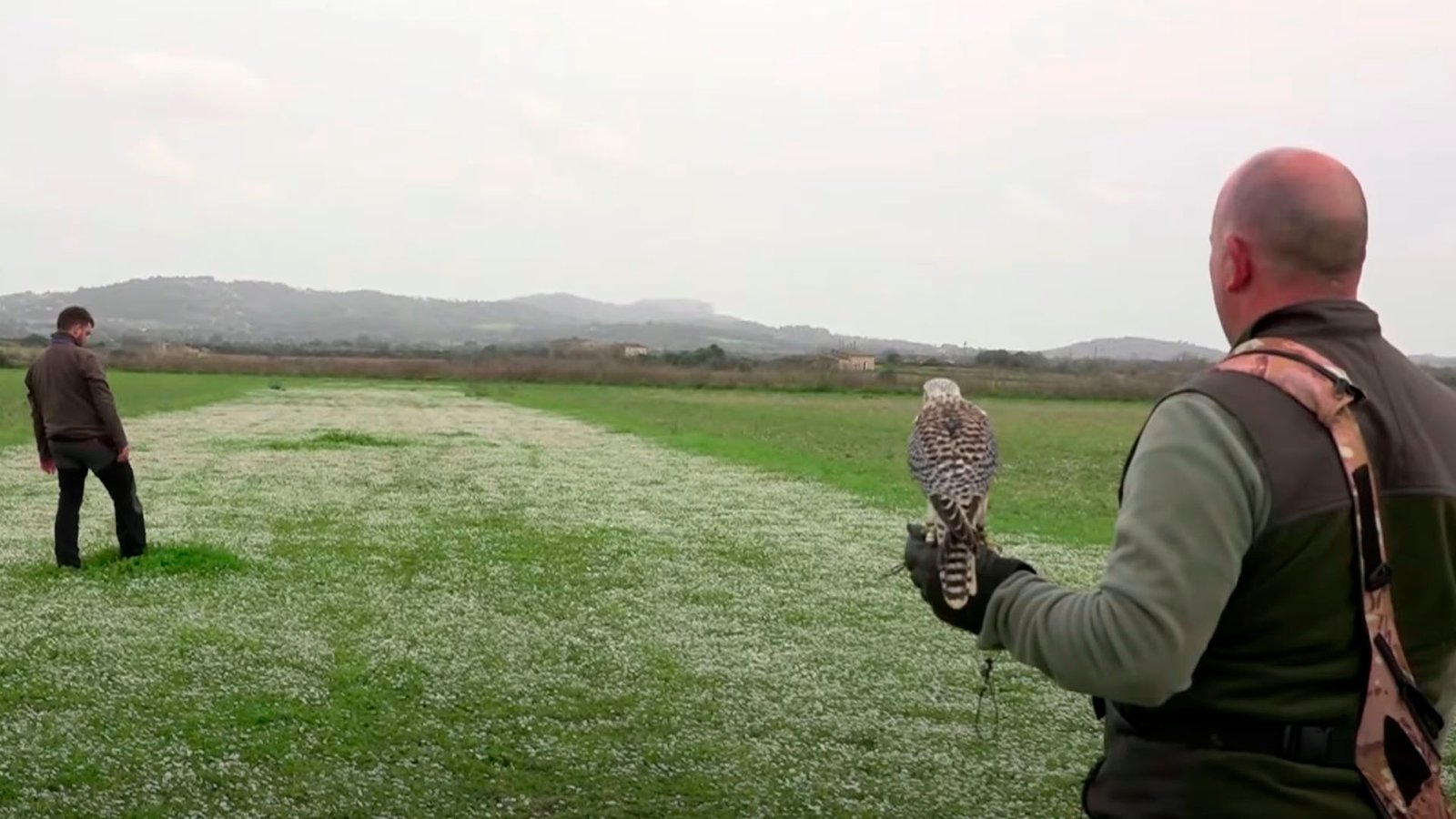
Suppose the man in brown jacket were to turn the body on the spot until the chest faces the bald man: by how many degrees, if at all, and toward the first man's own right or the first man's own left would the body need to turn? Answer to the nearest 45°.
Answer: approximately 135° to the first man's own right

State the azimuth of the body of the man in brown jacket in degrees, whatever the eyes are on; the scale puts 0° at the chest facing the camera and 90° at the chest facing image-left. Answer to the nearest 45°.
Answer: approximately 225°

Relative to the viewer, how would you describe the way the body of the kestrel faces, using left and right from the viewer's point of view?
facing away from the viewer

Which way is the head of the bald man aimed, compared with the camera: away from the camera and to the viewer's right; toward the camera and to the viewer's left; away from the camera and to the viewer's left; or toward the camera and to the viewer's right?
away from the camera and to the viewer's left

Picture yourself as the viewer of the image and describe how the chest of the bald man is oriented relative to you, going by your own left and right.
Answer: facing away from the viewer and to the left of the viewer

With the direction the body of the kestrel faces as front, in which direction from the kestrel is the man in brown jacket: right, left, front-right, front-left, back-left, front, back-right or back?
front-left

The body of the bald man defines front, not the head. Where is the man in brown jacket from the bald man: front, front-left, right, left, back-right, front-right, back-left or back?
front

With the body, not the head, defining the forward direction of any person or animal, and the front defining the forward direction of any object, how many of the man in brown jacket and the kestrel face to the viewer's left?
0
